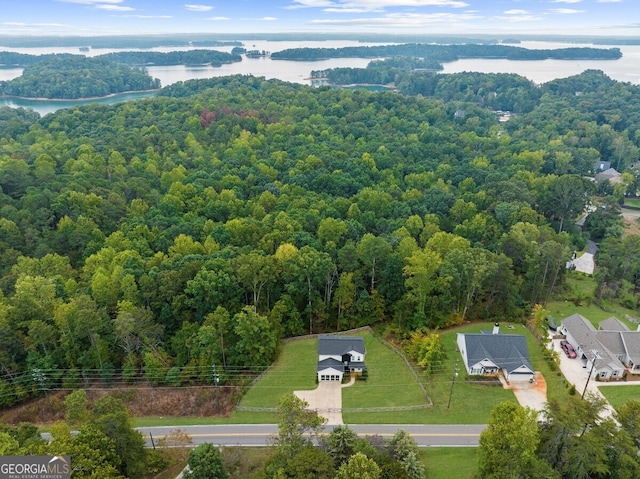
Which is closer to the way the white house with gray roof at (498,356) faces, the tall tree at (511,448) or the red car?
the tall tree

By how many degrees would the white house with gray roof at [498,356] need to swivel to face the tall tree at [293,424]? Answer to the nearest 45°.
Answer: approximately 45° to its right

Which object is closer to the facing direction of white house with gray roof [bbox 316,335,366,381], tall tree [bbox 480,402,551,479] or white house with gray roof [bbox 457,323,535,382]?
the tall tree

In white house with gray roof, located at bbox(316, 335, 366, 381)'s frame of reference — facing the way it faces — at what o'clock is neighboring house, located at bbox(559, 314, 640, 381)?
The neighboring house is roughly at 9 o'clock from the white house with gray roof.

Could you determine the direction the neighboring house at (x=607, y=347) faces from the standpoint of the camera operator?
facing the viewer

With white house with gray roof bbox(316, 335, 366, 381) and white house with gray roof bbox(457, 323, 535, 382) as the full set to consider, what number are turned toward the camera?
2

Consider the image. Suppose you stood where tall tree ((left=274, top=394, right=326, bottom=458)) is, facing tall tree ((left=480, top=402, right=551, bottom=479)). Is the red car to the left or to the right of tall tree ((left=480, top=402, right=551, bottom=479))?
left

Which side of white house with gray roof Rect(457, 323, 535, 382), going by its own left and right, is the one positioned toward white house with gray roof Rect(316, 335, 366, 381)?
right

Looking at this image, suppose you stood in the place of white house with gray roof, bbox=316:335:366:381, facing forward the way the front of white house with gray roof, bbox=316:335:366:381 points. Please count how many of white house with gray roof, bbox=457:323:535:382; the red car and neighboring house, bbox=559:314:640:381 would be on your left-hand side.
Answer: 3

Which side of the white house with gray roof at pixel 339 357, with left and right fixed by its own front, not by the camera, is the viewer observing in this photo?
front

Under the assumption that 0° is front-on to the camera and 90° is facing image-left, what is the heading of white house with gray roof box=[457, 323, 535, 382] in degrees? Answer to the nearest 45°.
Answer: approximately 0°

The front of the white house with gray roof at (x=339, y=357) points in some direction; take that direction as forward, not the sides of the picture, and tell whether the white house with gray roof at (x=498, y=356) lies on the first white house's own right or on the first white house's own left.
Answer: on the first white house's own left

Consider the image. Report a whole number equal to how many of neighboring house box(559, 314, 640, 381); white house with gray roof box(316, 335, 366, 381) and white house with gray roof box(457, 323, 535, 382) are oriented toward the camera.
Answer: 3
